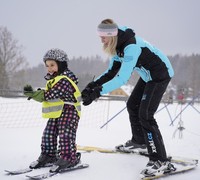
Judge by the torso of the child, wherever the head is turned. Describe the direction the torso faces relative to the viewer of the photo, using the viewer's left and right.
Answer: facing the viewer and to the left of the viewer

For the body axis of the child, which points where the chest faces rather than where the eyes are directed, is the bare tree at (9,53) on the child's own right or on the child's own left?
on the child's own right

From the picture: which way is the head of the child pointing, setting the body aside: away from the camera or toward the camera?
toward the camera

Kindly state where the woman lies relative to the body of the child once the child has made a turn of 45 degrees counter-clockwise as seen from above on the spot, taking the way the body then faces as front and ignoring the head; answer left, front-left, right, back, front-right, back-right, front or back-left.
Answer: left
